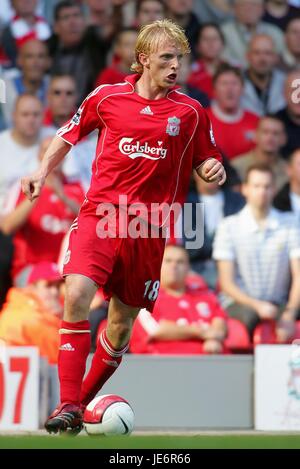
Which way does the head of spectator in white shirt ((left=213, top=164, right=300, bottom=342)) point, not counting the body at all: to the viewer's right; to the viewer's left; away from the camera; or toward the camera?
toward the camera

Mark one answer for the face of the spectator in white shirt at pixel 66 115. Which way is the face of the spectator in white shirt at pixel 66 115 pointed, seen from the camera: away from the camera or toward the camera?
toward the camera

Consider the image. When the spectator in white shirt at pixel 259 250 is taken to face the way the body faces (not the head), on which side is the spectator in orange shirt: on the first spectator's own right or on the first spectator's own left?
on the first spectator's own right

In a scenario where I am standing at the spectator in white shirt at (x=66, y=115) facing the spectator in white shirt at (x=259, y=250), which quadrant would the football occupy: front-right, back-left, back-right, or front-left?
front-right

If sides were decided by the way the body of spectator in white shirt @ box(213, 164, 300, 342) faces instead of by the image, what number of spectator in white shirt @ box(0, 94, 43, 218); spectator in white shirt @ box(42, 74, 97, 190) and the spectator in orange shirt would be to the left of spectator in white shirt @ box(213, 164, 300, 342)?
0

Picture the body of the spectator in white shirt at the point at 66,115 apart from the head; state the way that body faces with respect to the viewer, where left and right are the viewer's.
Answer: facing the viewer

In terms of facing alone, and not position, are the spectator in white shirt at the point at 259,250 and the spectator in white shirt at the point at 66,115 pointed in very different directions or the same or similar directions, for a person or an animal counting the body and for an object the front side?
same or similar directions

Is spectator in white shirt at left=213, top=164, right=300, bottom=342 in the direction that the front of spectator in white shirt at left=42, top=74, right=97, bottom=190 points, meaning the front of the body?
no

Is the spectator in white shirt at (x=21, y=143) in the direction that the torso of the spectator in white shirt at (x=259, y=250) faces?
no

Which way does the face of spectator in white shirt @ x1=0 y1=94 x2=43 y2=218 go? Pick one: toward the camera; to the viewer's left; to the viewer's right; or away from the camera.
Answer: toward the camera

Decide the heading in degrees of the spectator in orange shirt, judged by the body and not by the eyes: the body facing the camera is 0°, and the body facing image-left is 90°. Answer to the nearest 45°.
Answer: approximately 315°

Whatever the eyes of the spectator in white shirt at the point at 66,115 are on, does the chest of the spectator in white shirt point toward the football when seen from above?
yes

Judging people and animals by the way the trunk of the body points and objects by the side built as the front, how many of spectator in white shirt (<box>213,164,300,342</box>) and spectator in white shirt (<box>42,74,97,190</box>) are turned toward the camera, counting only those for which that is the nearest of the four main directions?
2
